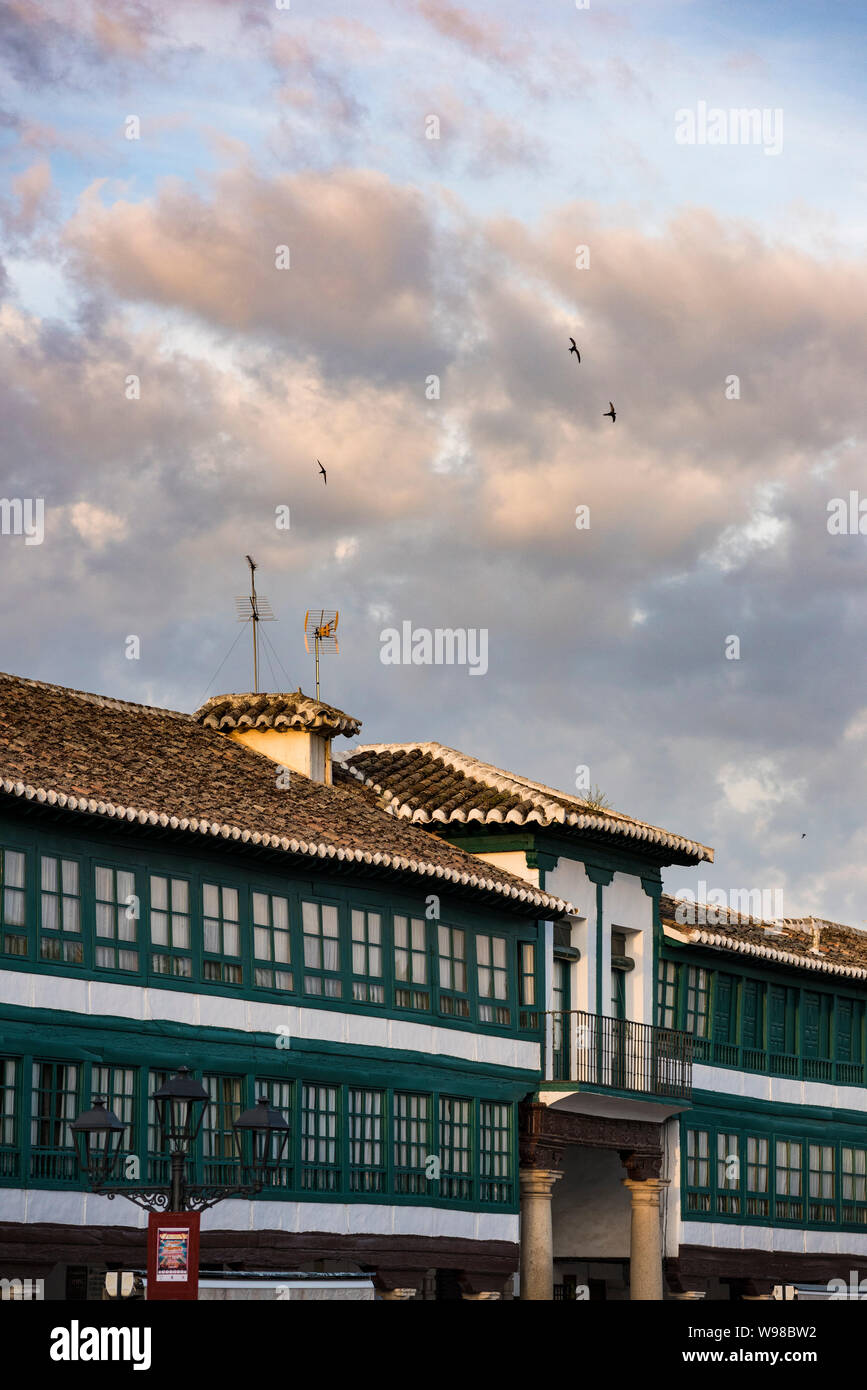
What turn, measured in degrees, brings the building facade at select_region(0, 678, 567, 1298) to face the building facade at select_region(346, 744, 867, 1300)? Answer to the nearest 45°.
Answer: approximately 90° to its left

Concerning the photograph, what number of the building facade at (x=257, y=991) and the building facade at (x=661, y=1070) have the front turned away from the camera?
0
